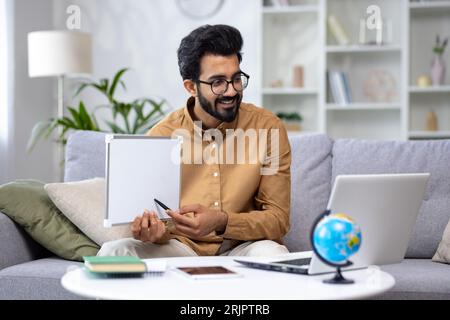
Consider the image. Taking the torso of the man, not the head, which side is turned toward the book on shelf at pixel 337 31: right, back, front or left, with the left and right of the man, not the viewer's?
back

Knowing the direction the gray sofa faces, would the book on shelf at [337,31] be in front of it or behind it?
behind

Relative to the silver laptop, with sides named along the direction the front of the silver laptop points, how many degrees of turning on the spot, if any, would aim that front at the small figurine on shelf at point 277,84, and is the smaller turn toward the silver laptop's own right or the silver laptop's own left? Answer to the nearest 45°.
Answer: approximately 45° to the silver laptop's own right

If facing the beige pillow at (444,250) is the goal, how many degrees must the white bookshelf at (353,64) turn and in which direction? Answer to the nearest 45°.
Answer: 0° — it already faces it

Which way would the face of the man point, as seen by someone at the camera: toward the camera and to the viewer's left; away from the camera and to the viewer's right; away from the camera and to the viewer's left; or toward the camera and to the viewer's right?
toward the camera and to the viewer's right

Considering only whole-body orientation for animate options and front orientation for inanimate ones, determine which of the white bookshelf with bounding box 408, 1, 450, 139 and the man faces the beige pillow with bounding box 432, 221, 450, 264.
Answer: the white bookshelf

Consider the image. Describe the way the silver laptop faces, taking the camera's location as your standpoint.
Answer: facing away from the viewer and to the left of the viewer
